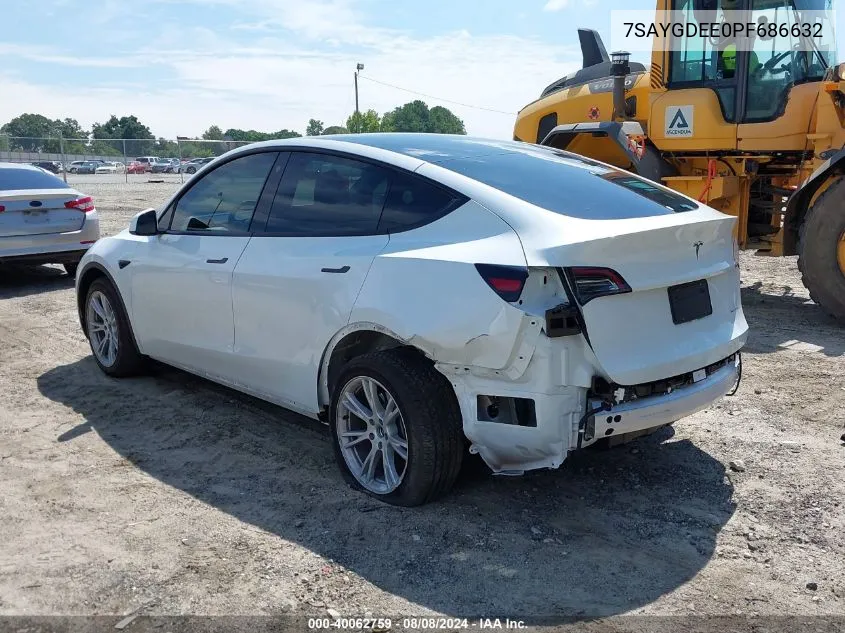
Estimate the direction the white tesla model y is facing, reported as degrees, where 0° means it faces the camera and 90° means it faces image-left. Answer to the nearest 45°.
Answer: approximately 135°

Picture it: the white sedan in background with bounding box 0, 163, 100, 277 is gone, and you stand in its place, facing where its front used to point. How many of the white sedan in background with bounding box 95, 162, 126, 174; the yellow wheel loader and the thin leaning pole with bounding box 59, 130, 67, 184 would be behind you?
1

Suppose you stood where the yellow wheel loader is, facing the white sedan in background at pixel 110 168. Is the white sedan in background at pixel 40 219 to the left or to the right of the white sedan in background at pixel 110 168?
left

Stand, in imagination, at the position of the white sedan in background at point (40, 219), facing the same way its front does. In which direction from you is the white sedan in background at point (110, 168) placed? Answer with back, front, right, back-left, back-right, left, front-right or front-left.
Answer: front-right

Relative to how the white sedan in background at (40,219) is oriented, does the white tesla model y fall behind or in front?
behind

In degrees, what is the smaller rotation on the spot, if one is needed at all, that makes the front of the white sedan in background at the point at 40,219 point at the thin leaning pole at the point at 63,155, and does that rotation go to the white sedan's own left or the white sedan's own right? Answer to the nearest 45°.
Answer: approximately 45° to the white sedan's own right

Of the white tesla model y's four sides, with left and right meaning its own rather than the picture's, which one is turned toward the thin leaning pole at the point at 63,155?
front

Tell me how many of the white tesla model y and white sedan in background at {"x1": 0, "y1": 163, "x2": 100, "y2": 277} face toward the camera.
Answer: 0

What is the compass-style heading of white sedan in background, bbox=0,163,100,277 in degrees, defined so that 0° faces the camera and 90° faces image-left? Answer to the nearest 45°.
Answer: approximately 135°

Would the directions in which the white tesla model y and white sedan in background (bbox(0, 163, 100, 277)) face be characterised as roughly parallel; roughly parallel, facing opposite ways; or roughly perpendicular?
roughly parallel

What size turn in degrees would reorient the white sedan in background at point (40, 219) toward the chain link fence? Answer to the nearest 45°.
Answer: approximately 45° to its right

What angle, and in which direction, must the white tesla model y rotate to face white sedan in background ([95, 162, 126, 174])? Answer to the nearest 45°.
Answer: approximately 45° to its right

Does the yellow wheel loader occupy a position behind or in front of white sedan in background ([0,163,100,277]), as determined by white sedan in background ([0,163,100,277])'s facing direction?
behind
